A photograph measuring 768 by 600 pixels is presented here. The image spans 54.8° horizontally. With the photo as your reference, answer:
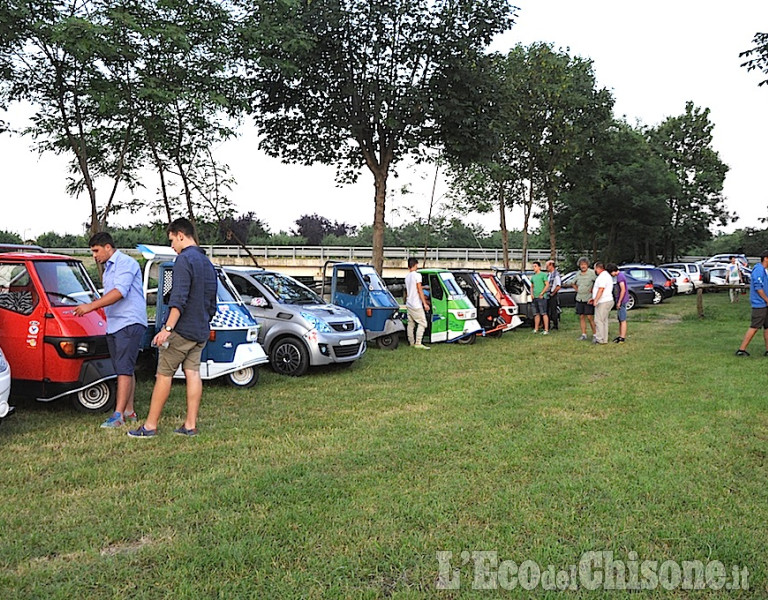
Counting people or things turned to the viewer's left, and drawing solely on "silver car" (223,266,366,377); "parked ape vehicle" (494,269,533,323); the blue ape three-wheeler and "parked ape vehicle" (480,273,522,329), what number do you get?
0

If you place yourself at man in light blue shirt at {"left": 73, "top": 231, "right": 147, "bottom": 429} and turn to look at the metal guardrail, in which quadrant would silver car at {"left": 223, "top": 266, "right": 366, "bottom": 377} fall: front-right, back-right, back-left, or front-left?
front-right

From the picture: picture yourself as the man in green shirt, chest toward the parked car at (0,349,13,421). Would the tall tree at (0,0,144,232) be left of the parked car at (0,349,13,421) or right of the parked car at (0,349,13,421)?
right

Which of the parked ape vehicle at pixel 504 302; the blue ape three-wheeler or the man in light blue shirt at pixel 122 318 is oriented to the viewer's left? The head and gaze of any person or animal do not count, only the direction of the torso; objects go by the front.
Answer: the man in light blue shirt

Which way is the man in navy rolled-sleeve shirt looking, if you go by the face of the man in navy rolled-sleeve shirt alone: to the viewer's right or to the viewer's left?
to the viewer's left

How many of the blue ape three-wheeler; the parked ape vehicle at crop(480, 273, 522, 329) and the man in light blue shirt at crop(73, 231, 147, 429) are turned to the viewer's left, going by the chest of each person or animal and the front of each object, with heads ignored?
1

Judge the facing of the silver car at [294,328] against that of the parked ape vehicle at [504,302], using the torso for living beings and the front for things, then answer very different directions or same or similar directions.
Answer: same or similar directions

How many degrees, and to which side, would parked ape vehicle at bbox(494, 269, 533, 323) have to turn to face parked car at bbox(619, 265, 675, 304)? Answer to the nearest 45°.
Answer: approximately 90° to its left

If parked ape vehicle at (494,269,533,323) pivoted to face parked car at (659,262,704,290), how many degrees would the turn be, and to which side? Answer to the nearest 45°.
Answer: approximately 90° to its left

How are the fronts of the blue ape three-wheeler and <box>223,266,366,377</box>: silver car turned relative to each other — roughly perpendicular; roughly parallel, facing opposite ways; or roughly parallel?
roughly parallel

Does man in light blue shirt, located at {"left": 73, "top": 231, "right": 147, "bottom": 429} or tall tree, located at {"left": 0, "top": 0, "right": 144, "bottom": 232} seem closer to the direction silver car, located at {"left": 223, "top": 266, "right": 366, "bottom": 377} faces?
the man in light blue shirt

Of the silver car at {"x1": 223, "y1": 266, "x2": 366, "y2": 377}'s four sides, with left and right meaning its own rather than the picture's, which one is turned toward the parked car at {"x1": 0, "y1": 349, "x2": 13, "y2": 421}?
right

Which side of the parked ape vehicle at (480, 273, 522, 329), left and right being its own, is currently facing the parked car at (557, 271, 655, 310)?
left

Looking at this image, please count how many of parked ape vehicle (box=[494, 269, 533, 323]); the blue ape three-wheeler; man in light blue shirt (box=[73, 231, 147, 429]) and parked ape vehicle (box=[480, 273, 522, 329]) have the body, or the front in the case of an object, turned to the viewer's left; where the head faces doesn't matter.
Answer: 1

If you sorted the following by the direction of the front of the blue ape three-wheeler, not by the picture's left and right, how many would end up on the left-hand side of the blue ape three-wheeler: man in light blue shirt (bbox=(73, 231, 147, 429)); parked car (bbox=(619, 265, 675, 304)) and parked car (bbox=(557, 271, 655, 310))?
2

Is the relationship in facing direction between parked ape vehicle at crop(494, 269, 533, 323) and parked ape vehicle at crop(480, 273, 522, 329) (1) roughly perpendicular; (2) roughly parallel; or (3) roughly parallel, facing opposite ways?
roughly parallel

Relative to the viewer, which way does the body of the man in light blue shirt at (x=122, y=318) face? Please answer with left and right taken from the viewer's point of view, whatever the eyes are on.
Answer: facing to the left of the viewer
